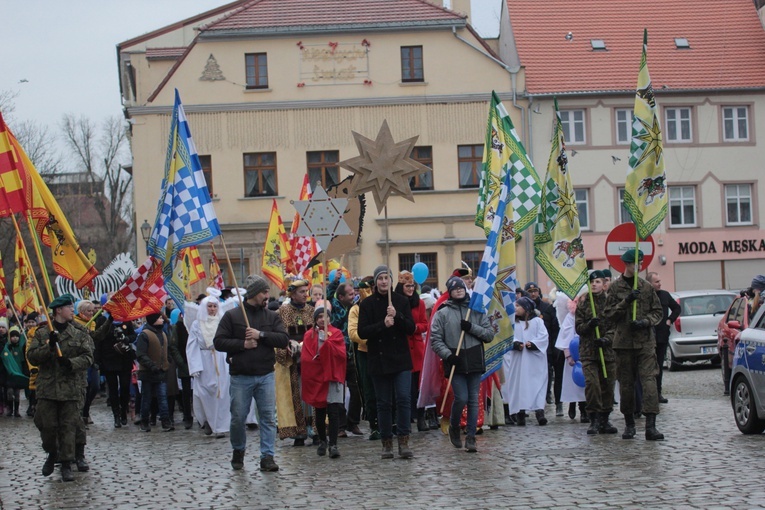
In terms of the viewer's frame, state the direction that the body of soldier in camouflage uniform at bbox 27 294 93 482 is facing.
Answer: toward the camera

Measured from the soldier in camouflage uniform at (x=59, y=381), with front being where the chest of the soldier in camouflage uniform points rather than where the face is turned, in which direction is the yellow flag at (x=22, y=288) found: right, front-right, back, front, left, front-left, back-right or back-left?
back

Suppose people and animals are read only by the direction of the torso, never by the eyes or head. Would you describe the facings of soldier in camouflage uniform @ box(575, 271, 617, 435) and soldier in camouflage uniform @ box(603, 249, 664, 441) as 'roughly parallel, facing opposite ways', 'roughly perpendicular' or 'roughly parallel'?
roughly parallel

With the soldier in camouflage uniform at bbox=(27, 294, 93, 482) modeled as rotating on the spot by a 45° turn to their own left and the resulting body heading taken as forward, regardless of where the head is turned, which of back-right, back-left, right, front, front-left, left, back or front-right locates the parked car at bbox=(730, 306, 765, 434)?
front-left

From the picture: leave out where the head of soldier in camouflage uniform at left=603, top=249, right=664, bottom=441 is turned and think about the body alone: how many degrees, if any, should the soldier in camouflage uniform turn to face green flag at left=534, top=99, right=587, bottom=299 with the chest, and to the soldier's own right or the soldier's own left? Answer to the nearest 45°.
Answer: approximately 135° to the soldier's own right

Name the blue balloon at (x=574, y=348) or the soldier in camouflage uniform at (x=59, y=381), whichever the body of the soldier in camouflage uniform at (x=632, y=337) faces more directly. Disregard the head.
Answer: the soldier in camouflage uniform

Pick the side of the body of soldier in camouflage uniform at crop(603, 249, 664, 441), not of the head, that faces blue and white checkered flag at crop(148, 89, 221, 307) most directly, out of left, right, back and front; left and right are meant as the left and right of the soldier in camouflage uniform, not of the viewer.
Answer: right

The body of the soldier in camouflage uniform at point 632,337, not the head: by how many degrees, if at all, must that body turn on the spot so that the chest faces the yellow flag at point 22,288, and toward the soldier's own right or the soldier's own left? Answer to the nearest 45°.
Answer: approximately 135° to the soldier's own right

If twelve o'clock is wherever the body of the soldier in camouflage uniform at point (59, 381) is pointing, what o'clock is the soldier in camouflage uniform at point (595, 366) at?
the soldier in camouflage uniform at point (595, 366) is roughly at 9 o'clock from the soldier in camouflage uniform at point (59, 381).

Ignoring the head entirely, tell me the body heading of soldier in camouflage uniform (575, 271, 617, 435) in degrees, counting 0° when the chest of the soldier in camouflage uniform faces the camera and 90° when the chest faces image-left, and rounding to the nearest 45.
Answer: approximately 0°

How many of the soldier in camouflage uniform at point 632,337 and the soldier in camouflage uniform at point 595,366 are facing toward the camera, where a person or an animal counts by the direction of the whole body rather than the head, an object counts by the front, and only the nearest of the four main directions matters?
2

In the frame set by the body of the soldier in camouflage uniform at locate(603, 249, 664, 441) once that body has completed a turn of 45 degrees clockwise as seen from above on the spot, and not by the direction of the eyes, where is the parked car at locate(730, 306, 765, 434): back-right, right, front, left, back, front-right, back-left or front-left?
back-left

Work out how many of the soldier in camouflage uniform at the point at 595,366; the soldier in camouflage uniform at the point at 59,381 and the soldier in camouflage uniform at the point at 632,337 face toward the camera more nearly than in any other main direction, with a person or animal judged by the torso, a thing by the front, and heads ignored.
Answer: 3
